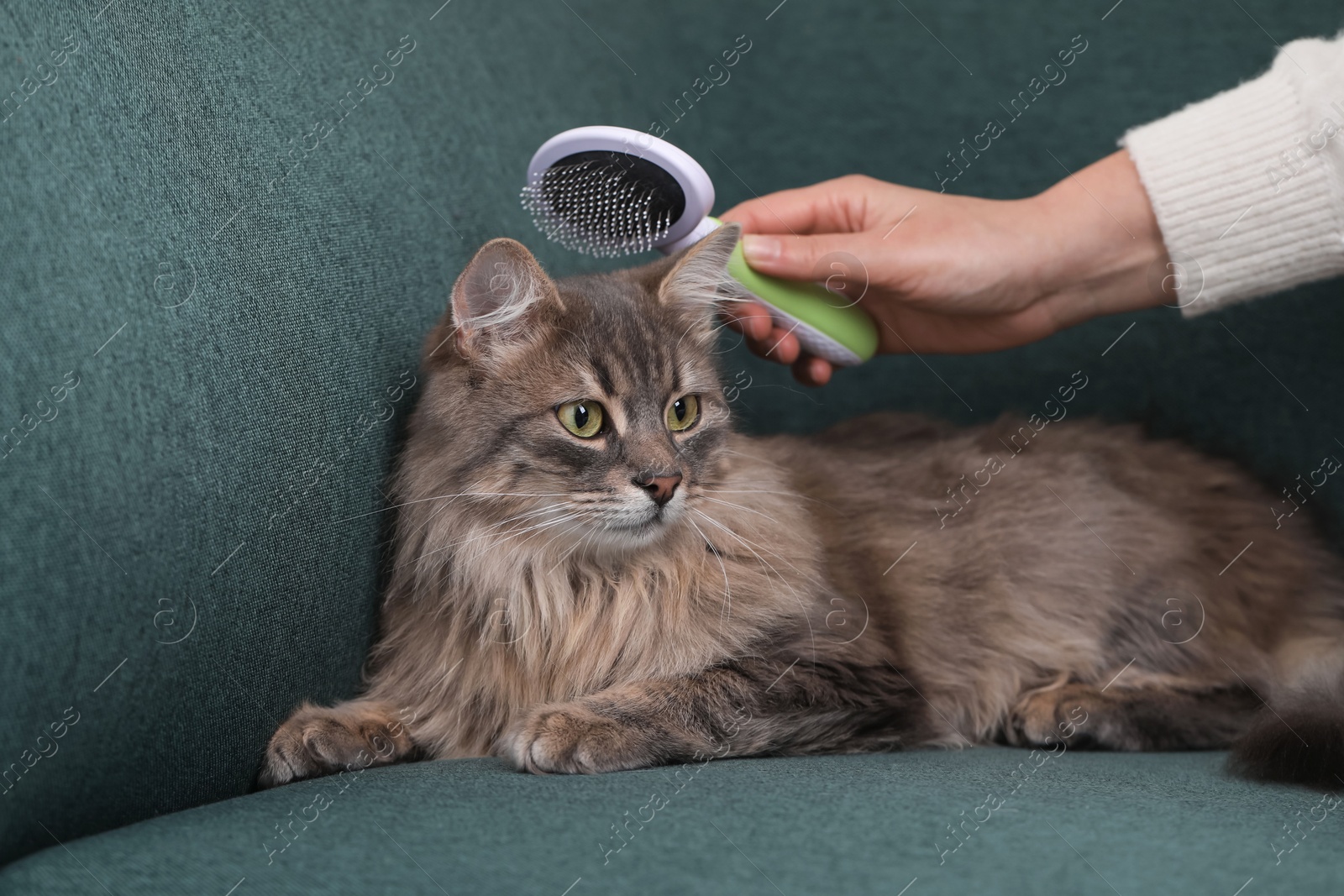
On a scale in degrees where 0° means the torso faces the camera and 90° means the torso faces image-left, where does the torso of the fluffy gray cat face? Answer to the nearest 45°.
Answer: approximately 45°

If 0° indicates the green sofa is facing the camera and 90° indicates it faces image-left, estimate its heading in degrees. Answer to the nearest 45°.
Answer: approximately 0°
